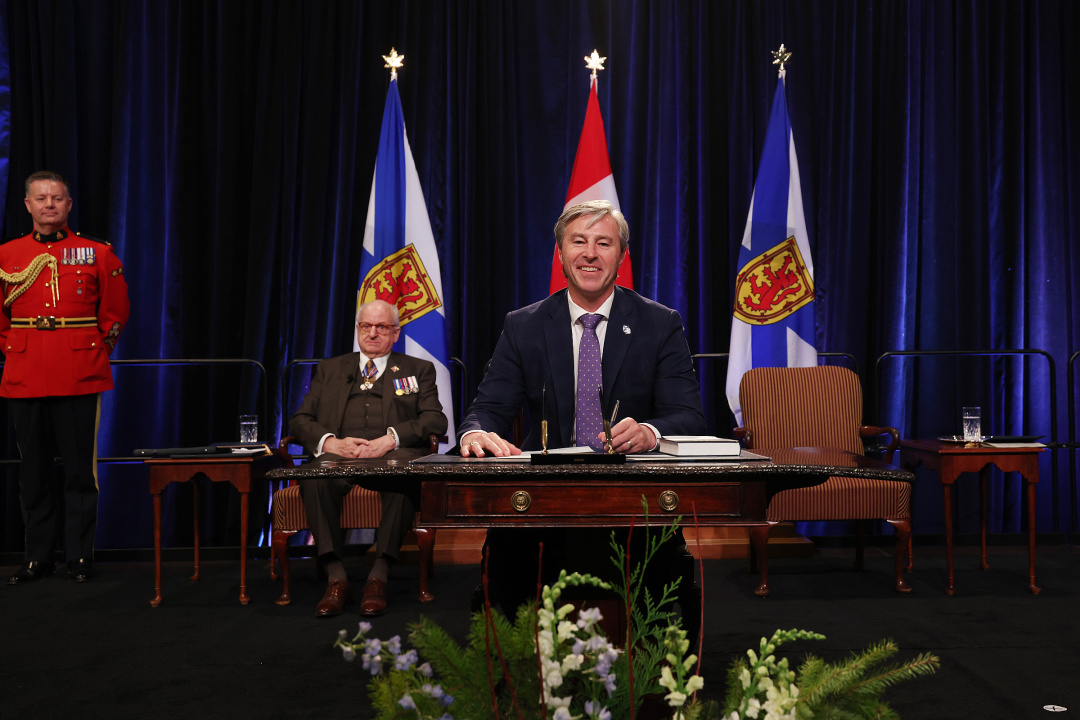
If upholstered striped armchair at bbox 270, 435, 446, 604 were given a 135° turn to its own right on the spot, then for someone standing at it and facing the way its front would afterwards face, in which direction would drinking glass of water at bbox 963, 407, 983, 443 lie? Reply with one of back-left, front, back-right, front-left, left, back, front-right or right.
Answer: back-right

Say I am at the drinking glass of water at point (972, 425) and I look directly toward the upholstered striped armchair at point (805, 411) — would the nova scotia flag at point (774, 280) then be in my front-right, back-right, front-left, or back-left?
front-right

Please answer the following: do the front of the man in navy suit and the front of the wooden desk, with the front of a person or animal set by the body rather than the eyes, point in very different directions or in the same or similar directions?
same or similar directions

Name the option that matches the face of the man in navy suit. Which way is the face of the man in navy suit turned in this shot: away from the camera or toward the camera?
toward the camera

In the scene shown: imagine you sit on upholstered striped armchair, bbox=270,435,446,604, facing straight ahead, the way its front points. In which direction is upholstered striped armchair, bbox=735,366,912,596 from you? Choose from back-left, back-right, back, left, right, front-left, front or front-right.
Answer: left

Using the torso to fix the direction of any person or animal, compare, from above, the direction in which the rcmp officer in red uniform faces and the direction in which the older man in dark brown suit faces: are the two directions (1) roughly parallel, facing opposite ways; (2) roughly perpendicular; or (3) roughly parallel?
roughly parallel

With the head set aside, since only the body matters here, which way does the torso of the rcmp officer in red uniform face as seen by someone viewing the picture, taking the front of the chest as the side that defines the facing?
toward the camera

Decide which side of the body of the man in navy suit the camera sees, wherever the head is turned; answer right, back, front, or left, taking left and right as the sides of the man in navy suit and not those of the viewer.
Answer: front

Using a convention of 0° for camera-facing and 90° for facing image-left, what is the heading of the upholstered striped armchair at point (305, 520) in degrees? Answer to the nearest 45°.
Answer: approximately 0°

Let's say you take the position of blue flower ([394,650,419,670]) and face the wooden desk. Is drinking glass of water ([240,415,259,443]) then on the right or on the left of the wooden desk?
left

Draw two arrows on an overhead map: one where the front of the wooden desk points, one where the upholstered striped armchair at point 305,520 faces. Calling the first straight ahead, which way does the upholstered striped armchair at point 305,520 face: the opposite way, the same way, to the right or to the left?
the same way

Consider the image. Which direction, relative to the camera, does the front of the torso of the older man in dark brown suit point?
toward the camera
